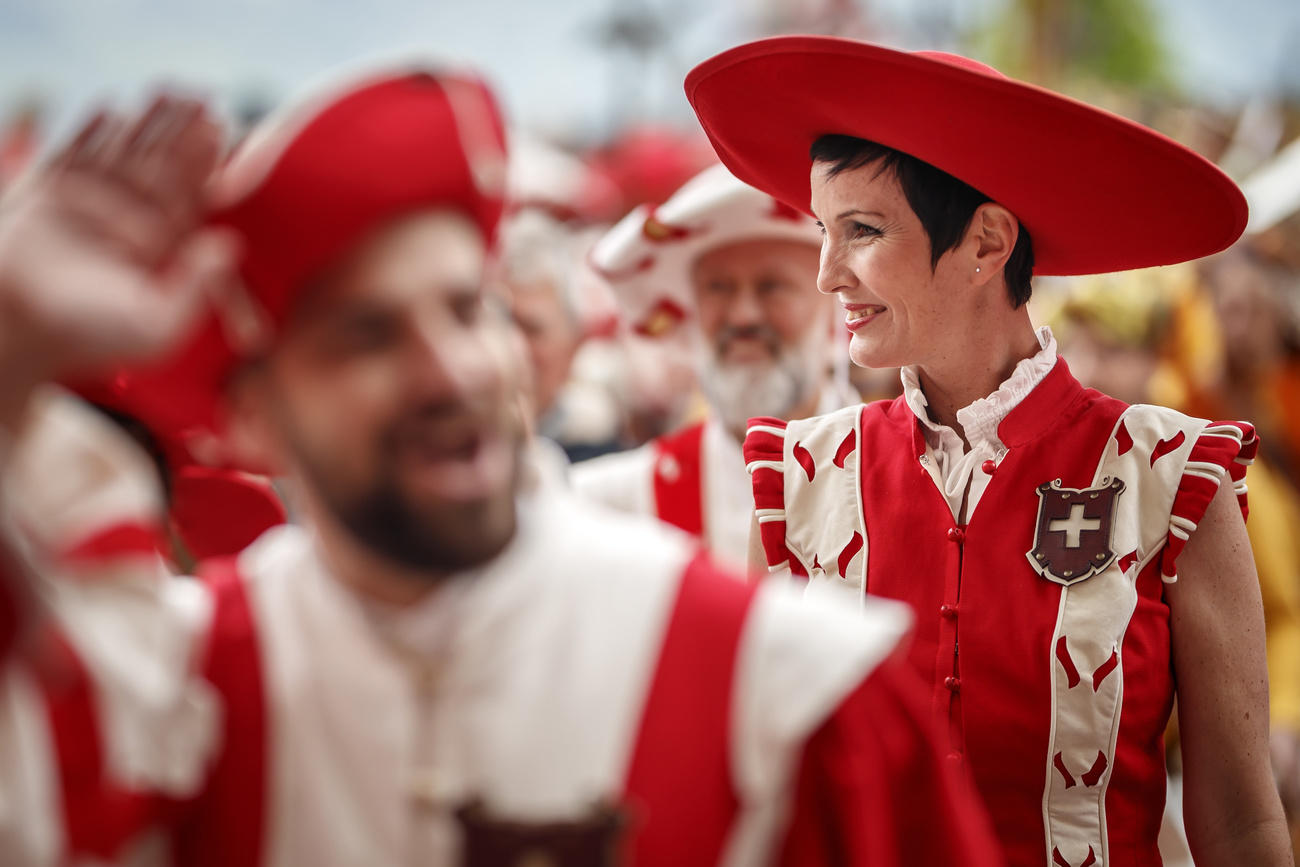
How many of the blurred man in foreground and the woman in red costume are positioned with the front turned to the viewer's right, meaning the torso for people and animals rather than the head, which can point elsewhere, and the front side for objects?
0

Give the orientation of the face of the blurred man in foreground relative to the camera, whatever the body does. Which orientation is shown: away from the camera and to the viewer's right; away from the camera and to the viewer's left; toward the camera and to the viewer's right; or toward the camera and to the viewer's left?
toward the camera and to the viewer's right

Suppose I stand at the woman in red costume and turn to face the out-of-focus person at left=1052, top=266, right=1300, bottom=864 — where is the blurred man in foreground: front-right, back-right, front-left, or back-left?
back-left

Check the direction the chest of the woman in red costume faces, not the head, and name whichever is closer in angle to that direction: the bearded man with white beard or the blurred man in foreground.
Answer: the blurred man in foreground

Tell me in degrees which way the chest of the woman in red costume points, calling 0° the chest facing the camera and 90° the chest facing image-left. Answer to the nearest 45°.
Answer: approximately 45°

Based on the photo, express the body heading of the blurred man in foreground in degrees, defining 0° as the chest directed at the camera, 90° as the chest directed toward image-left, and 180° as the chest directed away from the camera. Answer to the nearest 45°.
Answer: approximately 0°

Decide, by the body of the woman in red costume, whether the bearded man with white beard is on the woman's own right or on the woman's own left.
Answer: on the woman's own right

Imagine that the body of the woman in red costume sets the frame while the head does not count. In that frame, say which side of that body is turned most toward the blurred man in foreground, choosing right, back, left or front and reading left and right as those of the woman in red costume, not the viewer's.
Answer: front

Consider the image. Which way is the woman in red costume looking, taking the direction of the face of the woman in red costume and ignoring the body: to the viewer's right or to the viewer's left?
to the viewer's left
